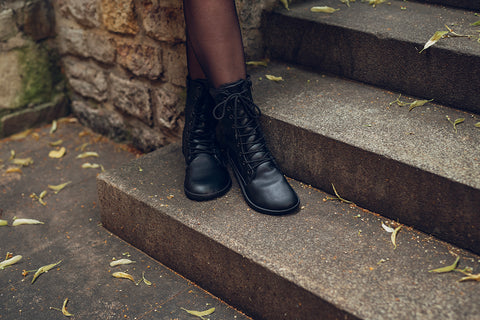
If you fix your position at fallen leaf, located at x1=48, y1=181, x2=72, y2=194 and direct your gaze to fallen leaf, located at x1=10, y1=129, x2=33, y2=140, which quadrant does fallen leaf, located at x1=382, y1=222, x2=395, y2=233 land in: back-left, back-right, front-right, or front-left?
back-right

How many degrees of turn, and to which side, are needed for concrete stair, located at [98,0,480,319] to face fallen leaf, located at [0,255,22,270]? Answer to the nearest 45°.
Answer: approximately 45° to its right

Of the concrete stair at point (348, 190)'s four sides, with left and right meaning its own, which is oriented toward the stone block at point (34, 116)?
right

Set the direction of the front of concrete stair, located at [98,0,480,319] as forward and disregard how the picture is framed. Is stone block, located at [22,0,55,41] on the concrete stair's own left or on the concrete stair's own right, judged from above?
on the concrete stair's own right

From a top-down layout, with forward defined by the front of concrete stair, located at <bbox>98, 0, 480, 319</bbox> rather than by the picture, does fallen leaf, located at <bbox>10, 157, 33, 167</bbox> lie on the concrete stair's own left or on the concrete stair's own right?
on the concrete stair's own right

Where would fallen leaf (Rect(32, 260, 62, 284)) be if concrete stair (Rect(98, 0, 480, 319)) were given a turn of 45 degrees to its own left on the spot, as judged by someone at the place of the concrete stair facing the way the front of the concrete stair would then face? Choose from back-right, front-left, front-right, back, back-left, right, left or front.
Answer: right

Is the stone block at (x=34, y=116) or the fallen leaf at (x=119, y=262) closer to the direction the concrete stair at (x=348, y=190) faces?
the fallen leaf

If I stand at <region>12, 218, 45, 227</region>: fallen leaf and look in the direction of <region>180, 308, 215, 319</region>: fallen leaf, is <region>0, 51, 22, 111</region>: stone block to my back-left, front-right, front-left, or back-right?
back-left

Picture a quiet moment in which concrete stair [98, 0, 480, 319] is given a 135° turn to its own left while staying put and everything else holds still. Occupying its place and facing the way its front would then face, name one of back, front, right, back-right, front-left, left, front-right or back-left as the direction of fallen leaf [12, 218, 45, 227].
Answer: back

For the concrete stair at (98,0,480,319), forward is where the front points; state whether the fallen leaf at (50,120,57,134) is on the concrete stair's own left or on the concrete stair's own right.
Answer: on the concrete stair's own right

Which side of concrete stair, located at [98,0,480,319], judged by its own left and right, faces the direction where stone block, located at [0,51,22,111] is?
right

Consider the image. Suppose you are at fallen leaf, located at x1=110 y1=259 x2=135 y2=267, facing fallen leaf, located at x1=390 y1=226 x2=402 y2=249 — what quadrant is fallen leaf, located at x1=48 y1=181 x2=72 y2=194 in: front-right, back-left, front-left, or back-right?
back-left

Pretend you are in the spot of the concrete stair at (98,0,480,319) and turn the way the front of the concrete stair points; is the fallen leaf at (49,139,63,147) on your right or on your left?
on your right

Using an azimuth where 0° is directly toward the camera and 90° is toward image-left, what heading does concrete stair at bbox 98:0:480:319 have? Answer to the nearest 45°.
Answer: approximately 45°
